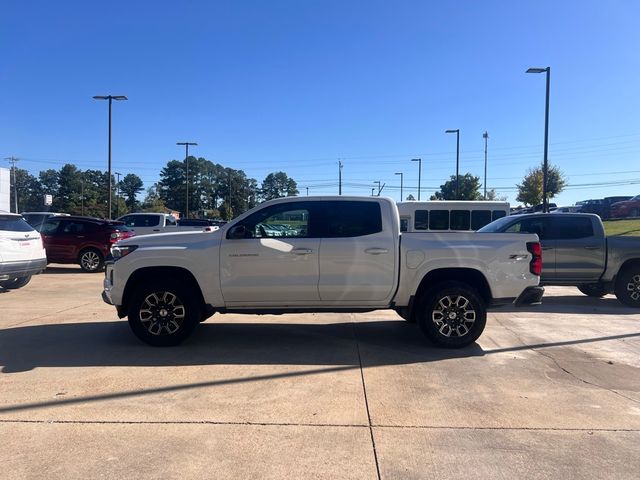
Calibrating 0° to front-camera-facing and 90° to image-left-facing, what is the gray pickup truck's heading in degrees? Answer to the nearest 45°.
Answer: approximately 90°

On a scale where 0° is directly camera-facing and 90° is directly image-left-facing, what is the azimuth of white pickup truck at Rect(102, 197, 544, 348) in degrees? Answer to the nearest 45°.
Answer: approximately 90°

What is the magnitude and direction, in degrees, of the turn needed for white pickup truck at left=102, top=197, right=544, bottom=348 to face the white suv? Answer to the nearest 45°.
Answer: approximately 45° to its right

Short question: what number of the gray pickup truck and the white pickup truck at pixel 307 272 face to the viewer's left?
2

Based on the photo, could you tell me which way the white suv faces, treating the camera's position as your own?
facing away from the viewer and to the left of the viewer

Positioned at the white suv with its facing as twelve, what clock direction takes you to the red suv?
The red suv is roughly at 2 o'clock from the white suv.

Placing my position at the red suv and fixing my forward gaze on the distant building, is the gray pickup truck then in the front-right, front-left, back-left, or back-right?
back-right

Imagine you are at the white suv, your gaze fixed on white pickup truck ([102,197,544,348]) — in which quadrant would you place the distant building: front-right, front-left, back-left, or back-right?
back-left

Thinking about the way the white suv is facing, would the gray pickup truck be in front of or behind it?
behind

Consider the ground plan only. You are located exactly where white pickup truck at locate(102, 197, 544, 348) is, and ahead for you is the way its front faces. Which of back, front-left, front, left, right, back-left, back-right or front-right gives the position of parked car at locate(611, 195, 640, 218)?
back-right
